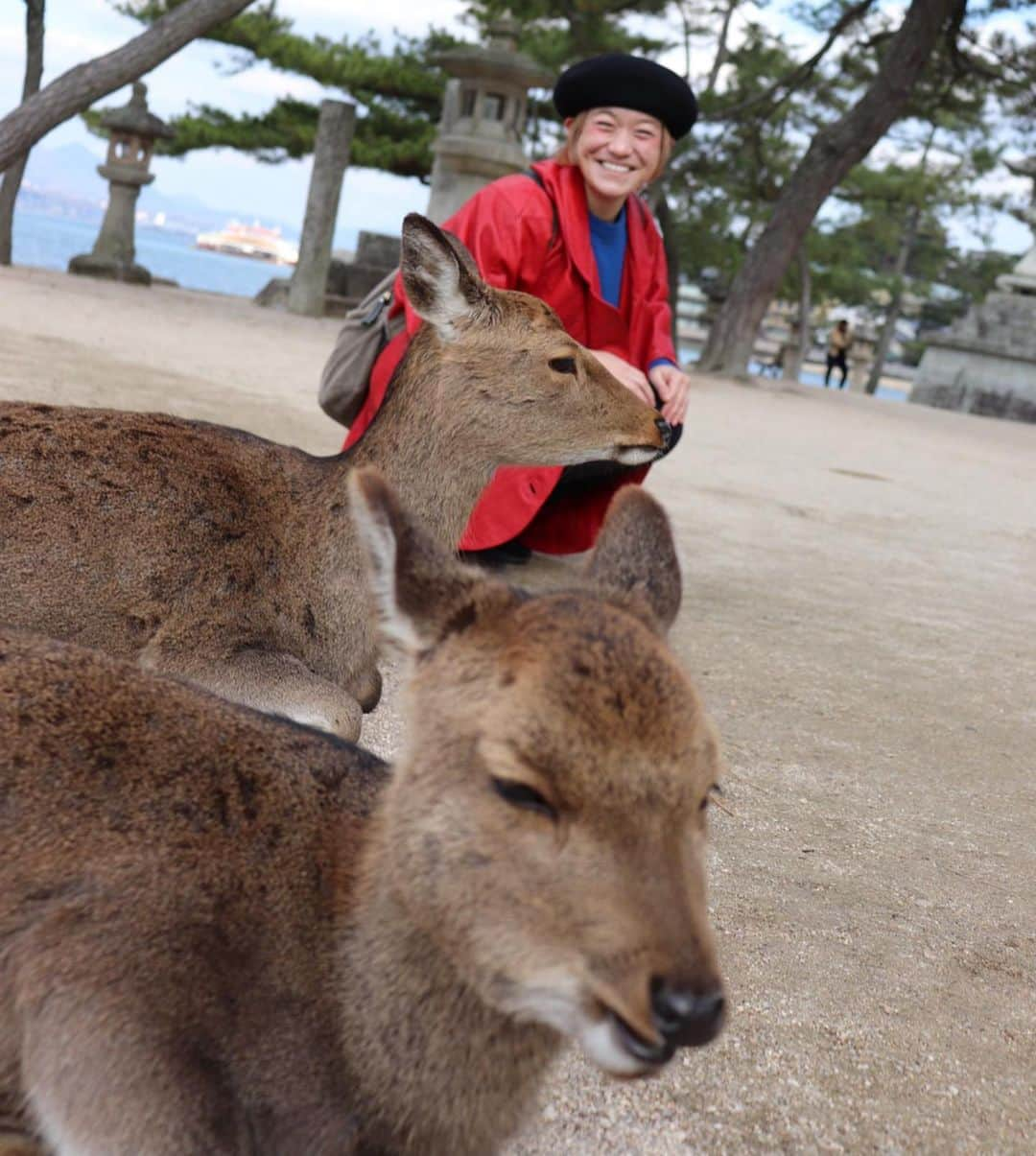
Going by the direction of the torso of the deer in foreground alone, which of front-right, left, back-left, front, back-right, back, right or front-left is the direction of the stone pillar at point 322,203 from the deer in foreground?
back-left

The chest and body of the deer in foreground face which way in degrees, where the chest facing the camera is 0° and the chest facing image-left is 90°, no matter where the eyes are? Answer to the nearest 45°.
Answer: approximately 315°

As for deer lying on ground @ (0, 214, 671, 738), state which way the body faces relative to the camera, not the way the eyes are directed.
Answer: to the viewer's right

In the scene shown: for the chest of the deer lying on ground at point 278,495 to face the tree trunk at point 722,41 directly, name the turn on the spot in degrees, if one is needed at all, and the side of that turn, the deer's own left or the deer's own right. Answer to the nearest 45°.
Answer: approximately 90° to the deer's own left

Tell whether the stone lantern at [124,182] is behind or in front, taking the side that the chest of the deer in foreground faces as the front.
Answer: behind

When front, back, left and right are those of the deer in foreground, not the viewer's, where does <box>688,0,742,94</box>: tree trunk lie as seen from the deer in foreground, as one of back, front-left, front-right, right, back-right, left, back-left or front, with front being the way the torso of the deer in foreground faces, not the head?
back-left

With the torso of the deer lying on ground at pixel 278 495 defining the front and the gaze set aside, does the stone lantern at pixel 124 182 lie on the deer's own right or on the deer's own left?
on the deer's own left

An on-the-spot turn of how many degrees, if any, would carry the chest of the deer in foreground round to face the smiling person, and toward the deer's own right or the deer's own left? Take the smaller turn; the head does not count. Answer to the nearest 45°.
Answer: approximately 135° to the deer's own left
